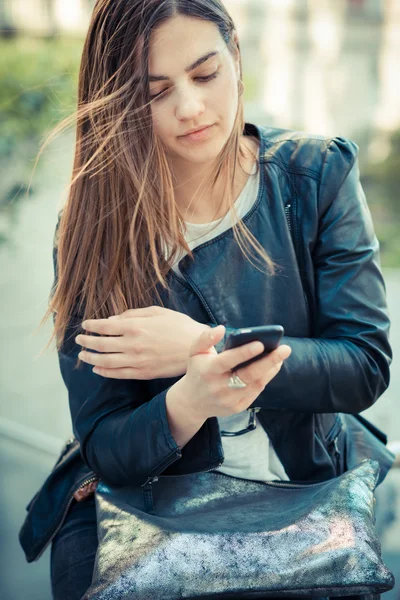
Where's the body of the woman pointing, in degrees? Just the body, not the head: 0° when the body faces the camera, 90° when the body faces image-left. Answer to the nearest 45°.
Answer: approximately 0°
